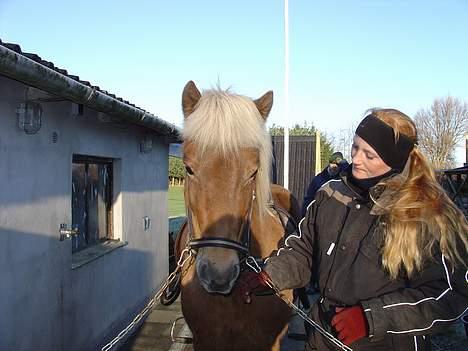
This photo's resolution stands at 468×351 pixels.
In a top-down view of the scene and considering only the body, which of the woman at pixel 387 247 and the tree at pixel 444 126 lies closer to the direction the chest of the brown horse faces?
the woman

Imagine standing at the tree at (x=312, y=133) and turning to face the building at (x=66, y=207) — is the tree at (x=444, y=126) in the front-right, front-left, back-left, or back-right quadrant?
back-left

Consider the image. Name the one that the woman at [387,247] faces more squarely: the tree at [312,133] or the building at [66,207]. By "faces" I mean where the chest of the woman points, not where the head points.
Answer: the building

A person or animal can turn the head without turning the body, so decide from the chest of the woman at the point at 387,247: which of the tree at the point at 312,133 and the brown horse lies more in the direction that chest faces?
the brown horse

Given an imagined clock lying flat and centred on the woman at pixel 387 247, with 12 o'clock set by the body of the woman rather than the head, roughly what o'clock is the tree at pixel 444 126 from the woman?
The tree is roughly at 5 o'clock from the woman.

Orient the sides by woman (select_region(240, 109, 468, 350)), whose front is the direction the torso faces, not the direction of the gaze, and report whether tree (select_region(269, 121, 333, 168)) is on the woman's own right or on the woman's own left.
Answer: on the woman's own right

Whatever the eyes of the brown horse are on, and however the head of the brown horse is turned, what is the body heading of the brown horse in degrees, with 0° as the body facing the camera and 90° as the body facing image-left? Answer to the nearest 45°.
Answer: approximately 0°

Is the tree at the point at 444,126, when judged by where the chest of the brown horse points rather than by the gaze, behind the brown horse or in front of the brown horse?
behind
